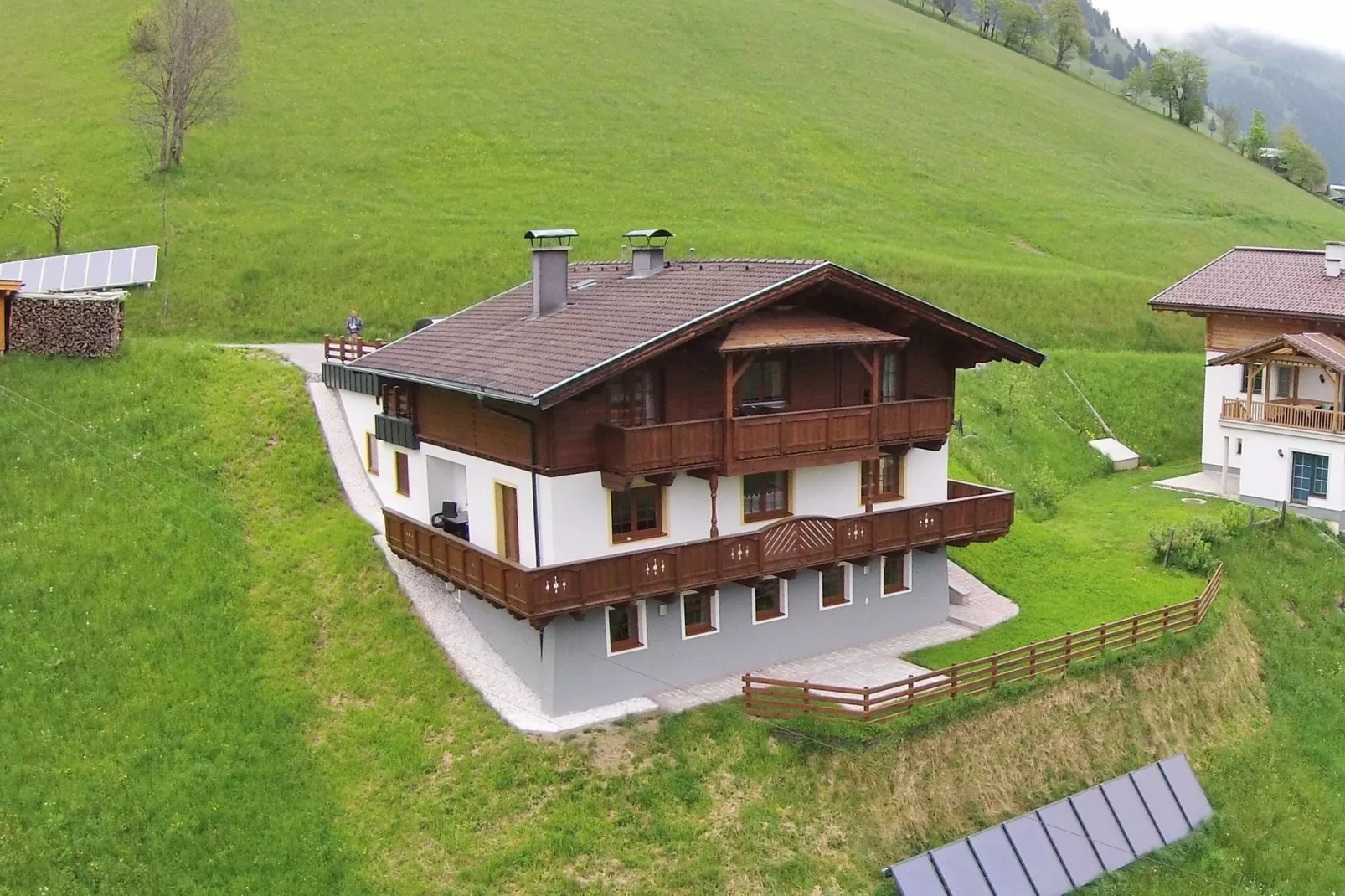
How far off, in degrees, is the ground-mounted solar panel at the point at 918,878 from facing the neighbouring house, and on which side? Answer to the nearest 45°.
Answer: approximately 90° to its left

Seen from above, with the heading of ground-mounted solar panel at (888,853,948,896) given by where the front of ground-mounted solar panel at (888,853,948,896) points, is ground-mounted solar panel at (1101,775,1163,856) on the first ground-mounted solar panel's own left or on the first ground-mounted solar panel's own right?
on the first ground-mounted solar panel's own left

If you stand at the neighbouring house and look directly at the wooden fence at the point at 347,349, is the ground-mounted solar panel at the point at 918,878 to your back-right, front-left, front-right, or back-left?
front-left

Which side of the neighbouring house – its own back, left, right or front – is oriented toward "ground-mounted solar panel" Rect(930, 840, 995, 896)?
front

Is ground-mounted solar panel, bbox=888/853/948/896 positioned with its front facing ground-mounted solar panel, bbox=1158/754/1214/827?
no

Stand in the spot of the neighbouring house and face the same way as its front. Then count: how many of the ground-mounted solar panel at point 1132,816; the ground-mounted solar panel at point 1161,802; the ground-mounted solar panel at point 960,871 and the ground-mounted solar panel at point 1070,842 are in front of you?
4

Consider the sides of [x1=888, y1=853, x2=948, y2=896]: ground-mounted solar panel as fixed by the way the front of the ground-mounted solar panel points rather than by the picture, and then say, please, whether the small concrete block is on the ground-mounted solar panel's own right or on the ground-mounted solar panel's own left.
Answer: on the ground-mounted solar panel's own left

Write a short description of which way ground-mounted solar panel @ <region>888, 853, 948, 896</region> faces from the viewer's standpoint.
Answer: facing the viewer and to the right of the viewer

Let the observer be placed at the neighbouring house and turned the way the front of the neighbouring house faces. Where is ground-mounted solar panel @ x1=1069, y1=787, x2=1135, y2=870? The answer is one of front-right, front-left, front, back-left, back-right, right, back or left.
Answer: front

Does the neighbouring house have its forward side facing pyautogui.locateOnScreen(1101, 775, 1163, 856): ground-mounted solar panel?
yes

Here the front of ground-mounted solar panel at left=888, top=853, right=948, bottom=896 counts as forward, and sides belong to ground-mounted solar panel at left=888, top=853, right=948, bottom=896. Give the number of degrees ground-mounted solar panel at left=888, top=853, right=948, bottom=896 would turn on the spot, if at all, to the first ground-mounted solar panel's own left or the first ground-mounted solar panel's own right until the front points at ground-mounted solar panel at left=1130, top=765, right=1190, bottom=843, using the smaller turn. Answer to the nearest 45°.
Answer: approximately 90° to the first ground-mounted solar panel's own left

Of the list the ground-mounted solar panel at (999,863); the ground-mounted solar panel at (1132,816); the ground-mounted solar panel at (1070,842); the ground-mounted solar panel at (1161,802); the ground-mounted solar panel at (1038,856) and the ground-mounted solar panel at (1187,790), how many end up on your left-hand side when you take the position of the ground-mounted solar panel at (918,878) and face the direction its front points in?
6

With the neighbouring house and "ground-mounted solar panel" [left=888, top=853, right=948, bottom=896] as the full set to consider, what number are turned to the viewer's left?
0

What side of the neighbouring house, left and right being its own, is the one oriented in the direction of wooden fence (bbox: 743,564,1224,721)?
front

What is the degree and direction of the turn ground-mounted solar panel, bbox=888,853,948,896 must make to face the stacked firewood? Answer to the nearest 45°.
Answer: approximately 135° to its right

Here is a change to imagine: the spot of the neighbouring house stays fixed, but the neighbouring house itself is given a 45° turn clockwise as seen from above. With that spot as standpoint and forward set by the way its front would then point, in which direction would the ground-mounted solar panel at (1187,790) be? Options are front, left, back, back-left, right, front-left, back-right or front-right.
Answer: front-left

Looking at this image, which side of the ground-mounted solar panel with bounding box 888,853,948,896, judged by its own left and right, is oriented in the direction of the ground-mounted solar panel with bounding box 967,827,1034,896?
left

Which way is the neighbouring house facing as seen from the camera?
toward the camera

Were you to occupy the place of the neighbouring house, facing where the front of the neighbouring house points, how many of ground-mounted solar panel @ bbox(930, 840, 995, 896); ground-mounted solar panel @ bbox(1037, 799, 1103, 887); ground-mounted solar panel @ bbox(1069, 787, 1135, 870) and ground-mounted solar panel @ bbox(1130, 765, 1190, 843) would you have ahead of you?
4

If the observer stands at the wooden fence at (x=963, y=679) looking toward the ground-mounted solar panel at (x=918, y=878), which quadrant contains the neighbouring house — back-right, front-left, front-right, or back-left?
back-left

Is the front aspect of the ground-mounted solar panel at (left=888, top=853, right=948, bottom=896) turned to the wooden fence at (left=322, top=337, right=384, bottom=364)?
no
